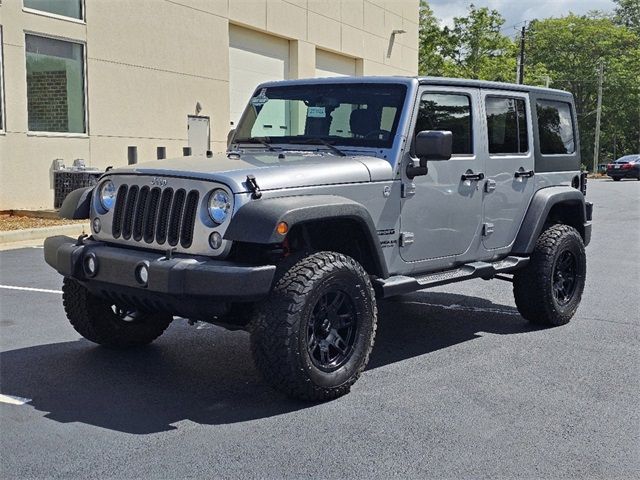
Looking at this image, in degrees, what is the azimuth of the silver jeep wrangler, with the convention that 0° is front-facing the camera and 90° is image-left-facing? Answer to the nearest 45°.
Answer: approximately 45°

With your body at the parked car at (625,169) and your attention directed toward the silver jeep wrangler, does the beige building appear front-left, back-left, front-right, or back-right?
front-right

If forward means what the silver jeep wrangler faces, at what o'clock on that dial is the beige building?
The beige building is roughly at 4 o'clock from the silver jeep wrangler.

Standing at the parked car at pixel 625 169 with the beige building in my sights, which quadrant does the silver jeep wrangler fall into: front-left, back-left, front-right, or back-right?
front-left

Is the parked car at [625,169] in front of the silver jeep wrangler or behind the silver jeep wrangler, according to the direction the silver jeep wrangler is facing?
behind
